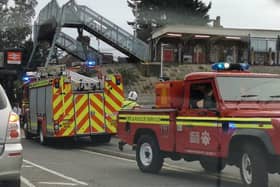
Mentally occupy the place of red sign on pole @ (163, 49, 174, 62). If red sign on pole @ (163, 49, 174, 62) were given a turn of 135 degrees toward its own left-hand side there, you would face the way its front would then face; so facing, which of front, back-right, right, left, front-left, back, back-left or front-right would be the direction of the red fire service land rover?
back-right

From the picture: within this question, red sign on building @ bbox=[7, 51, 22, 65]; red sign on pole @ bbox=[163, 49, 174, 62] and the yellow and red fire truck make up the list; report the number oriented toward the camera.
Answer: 2

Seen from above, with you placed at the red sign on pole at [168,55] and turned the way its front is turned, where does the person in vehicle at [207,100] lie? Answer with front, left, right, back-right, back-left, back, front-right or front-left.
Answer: front

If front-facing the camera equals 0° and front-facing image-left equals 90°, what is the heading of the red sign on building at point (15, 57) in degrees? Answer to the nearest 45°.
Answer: approximately 0°

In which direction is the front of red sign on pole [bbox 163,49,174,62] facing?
toward the camera

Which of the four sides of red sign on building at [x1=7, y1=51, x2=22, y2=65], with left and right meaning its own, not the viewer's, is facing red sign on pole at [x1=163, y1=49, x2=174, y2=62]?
left

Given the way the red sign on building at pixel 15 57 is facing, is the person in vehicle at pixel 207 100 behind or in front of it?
in front

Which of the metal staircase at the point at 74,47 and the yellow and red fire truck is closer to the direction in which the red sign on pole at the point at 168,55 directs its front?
the yellow and red fire truck
